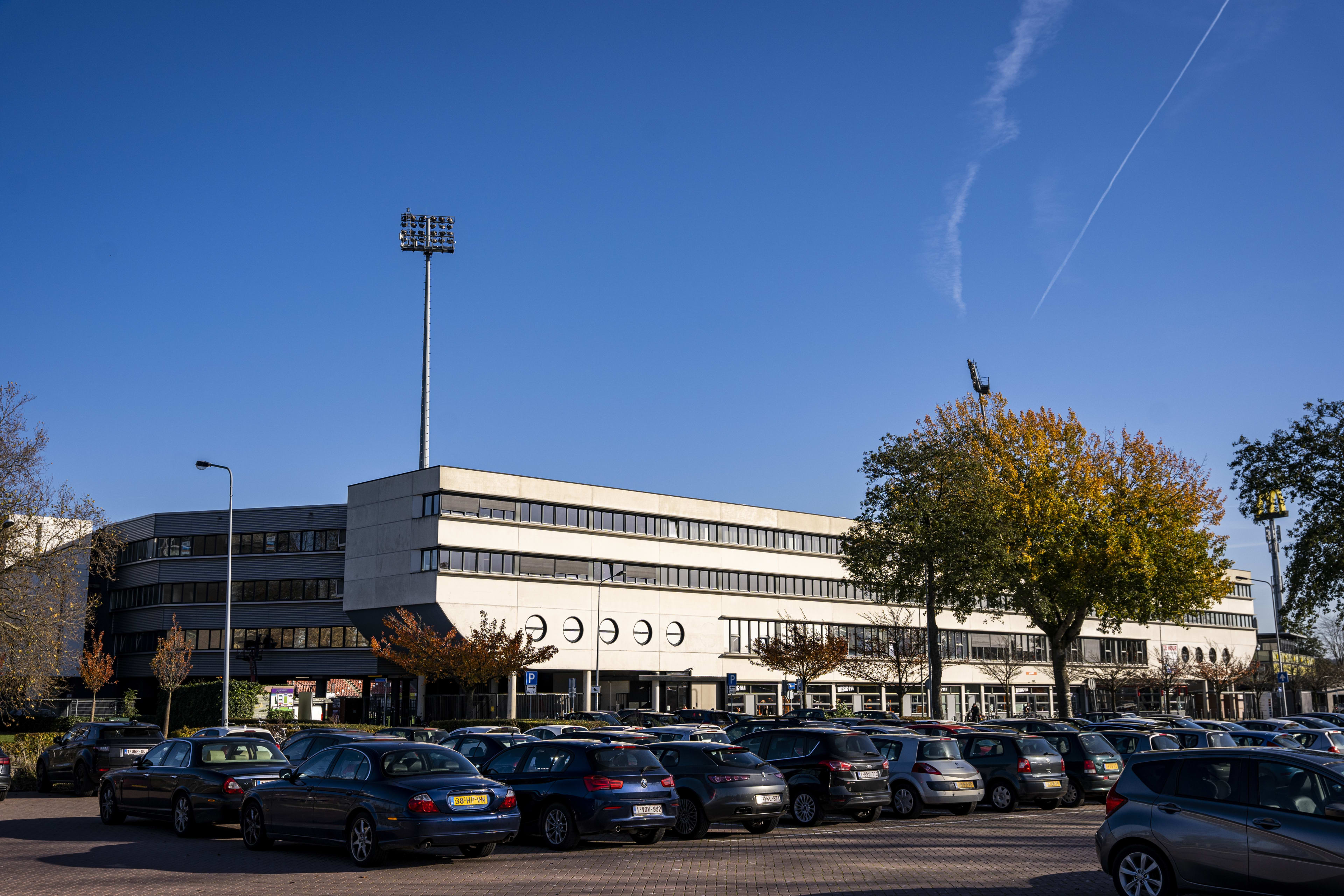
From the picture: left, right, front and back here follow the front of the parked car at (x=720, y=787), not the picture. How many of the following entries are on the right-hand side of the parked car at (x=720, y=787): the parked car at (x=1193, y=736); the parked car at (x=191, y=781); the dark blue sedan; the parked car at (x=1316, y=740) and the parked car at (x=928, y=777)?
3

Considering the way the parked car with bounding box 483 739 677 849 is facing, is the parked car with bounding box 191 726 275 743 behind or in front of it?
in front

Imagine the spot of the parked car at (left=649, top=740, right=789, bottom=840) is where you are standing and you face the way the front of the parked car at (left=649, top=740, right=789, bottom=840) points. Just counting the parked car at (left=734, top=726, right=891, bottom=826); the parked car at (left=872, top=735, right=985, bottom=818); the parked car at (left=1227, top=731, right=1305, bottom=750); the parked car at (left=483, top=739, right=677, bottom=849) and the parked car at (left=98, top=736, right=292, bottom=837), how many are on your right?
3

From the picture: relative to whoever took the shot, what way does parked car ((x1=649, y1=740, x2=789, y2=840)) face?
facing away from the viewer and to the left of the viewer

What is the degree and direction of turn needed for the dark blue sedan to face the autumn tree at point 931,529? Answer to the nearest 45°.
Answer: approximately 90° to its right

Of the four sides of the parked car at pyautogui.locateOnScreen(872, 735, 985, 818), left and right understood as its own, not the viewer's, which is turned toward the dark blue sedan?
left

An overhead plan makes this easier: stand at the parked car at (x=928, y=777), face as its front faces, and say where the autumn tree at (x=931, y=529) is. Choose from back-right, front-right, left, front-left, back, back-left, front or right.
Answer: front-right

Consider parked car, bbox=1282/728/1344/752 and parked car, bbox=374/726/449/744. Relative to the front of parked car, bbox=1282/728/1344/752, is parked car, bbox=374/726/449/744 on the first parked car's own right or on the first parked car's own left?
on the first parked car's own left

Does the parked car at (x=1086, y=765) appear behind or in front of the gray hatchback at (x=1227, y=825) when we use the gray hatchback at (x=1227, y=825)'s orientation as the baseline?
behind

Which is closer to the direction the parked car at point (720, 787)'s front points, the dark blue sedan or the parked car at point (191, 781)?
the parked car

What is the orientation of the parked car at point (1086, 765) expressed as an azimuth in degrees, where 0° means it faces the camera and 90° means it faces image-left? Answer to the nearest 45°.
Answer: approximately 135°

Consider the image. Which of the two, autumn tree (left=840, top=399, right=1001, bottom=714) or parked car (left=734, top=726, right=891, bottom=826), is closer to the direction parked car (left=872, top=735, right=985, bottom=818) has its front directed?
the autumn tree
